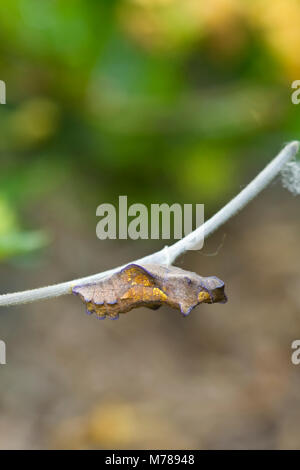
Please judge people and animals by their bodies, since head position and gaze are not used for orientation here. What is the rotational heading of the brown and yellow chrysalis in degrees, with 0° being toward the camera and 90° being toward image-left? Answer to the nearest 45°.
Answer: approximately 270°
